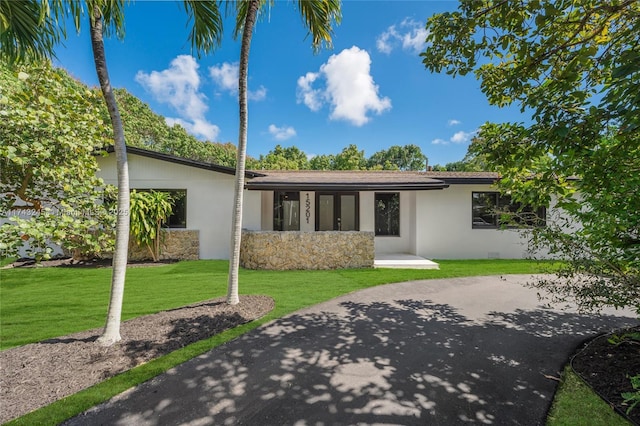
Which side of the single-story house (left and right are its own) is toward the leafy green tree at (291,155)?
back

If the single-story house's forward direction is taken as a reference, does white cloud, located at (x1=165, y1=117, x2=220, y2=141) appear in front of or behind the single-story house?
behind

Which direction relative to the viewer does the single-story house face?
toward the camera

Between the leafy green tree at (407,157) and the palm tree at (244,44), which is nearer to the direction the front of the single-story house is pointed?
the palm tree

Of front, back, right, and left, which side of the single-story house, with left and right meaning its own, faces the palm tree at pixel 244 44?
front

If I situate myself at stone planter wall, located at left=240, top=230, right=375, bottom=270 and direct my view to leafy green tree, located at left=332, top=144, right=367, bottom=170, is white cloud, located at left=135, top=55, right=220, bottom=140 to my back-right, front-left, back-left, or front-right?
front-left

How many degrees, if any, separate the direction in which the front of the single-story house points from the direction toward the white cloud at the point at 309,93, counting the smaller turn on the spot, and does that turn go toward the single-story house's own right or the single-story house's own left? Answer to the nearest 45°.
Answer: approximately 180°

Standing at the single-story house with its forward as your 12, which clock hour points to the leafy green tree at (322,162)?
The leafy green tree is roughly at 6 o'clock from the single-story house.

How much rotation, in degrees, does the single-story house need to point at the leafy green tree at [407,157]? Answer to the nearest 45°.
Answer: approximately 180°

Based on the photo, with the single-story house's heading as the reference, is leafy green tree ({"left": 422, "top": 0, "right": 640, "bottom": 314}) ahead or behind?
ahead

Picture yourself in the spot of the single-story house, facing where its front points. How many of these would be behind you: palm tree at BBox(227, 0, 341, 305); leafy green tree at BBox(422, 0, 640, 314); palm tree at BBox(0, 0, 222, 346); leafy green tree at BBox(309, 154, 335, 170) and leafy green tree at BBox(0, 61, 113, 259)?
1

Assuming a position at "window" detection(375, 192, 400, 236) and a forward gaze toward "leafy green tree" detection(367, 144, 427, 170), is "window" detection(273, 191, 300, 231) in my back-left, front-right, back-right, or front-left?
back-left

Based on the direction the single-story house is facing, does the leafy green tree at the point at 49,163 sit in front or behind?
in front
